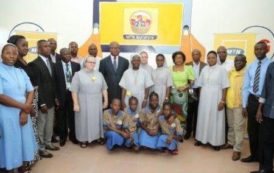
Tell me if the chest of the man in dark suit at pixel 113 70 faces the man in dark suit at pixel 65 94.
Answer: no

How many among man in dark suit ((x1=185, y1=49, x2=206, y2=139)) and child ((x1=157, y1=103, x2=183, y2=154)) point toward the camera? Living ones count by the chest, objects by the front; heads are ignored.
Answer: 2

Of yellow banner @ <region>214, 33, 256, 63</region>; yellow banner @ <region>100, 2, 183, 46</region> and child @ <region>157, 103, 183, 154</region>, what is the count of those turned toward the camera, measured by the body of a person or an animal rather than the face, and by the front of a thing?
3

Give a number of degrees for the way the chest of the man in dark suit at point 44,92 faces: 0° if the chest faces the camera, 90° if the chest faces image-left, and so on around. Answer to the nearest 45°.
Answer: approximately 315°

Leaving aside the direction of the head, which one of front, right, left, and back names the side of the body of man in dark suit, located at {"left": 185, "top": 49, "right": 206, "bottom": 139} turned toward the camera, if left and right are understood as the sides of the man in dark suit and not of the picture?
front

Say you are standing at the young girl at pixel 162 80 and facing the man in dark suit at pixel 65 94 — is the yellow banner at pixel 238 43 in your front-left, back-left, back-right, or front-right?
back-right

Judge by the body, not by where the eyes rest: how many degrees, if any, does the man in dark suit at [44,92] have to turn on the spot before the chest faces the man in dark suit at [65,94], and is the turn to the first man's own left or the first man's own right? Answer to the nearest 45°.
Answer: approximately 90° to the first man's own left

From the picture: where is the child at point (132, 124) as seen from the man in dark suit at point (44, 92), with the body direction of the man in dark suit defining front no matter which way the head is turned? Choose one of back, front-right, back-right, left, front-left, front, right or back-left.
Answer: front-left

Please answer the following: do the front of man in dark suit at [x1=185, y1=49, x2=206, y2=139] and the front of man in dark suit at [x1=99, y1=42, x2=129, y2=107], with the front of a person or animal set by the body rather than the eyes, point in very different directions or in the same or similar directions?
same or similar directions

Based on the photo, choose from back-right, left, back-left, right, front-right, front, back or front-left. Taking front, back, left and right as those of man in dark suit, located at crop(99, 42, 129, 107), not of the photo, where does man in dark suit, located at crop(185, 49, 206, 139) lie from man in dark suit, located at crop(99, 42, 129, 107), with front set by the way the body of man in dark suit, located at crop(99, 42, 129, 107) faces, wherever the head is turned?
left

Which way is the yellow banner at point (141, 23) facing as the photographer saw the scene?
facing the viewer

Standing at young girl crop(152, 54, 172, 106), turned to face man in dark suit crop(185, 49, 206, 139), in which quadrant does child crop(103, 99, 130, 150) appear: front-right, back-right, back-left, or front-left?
back-right

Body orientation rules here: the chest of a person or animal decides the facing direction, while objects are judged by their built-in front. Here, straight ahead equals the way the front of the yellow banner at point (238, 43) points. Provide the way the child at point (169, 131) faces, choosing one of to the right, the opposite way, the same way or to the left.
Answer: the same way

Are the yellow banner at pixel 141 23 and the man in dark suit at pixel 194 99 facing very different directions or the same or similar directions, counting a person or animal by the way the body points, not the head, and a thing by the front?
same or similar directions

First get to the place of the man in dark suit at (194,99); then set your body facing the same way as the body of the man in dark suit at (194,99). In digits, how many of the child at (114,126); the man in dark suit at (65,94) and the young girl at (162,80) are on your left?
0

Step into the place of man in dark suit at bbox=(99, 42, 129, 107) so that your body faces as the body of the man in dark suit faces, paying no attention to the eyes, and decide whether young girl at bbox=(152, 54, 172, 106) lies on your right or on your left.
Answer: on your left

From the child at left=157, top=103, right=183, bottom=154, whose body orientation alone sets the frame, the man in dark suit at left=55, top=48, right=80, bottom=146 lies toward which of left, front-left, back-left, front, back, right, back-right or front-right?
right
